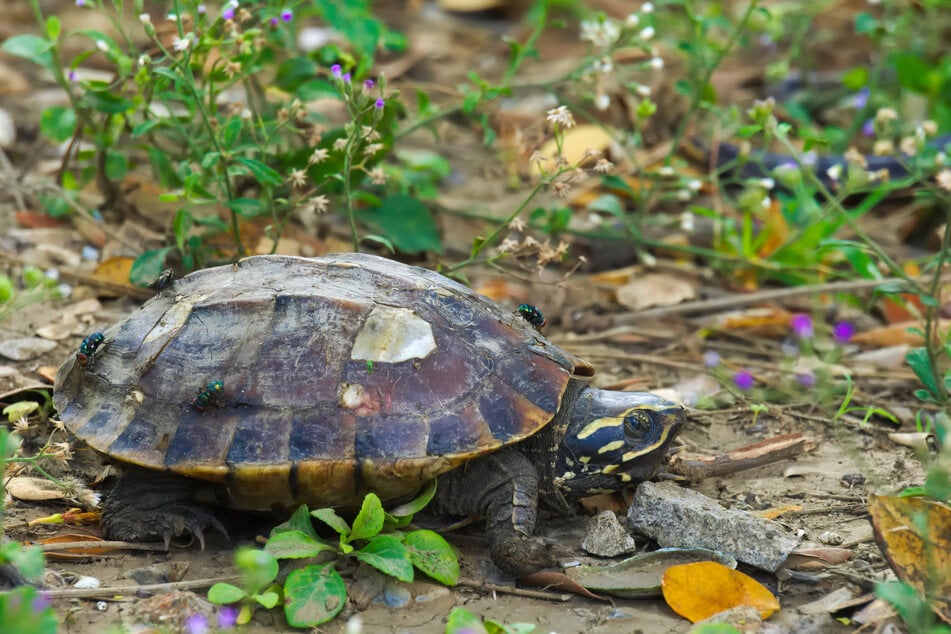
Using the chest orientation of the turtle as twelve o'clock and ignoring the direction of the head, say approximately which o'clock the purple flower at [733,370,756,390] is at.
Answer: The purple flower is roughly at 11 o'clock from the turtle.

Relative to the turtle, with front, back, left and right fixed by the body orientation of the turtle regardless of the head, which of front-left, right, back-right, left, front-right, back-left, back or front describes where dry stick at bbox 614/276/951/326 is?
front-left

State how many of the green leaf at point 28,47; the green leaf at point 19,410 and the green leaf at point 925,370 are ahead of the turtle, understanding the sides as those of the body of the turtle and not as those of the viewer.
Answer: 1

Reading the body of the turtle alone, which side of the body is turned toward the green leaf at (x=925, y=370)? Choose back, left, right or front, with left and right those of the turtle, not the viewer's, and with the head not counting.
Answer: front

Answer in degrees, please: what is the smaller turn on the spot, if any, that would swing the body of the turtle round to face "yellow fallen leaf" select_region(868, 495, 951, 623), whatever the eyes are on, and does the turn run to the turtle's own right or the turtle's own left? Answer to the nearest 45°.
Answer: approximately 45° to the turtle's own right

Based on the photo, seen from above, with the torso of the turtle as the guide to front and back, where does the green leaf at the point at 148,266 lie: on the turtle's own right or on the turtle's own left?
on the turtle's own left

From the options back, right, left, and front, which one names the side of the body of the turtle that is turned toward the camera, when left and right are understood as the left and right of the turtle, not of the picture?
right

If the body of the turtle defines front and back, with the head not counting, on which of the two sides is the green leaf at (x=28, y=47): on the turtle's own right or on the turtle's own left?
on the turtle's own left

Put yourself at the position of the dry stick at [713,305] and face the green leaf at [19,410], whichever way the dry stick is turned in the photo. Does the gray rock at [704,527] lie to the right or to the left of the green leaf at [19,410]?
left

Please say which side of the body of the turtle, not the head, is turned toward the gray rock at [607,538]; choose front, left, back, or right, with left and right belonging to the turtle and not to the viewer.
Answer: front
